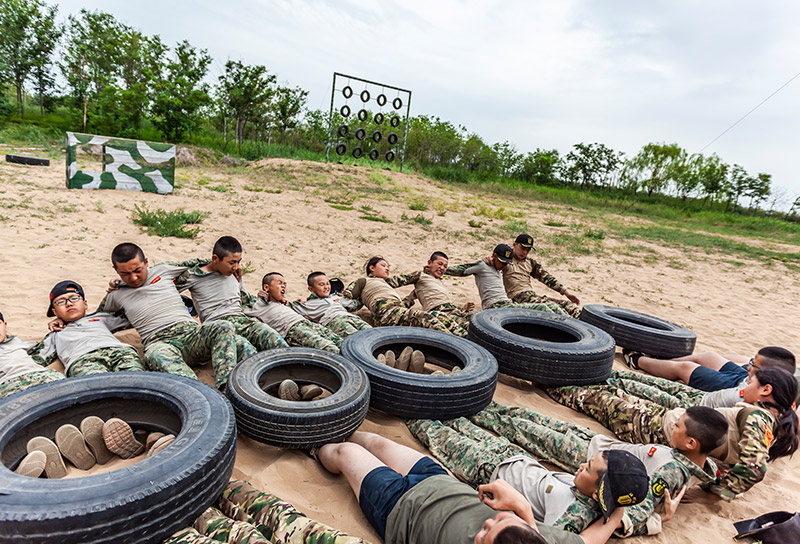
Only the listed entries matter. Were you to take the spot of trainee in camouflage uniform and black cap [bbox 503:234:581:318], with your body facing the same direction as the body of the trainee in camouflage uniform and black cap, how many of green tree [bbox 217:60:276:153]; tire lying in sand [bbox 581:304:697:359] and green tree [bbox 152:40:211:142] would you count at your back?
2

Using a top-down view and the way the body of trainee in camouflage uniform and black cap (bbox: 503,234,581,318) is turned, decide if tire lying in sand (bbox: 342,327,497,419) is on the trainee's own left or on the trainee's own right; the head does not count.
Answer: on the trainee's own right

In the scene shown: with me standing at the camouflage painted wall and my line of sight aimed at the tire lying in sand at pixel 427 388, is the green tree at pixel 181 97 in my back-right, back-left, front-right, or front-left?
back-left

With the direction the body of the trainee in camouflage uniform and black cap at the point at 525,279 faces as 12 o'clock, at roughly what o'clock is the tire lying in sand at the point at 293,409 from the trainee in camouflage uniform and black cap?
The tire lying in sand is roughly at 2 o'clock from the trainee in camouflage uniform and black cap.

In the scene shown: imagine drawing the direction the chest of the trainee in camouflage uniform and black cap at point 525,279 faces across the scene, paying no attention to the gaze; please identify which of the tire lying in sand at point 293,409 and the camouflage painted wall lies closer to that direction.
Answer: the tire lying in sand

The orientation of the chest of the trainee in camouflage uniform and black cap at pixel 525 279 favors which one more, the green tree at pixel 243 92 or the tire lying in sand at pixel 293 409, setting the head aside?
the tire lying in sand

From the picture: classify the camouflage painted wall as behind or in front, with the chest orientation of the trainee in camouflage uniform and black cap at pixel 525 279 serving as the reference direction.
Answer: behind

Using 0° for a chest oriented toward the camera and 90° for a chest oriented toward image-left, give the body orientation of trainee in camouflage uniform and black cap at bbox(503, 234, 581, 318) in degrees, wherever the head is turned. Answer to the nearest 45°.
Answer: approximately 315°

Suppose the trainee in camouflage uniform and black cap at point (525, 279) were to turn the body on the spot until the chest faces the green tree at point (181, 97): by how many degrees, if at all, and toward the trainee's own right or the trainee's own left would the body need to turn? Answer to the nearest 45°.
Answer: approximately 180°

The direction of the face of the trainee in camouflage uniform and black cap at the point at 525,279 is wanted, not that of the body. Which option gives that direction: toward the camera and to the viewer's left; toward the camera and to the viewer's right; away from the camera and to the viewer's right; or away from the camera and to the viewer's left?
toward the camera and to the viewer's right

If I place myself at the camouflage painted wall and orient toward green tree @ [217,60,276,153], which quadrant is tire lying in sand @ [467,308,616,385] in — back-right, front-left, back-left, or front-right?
back-right

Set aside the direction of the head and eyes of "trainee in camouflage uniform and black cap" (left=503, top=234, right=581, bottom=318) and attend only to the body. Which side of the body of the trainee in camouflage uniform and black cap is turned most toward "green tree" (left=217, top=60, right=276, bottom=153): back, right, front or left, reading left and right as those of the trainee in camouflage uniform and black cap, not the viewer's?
back
